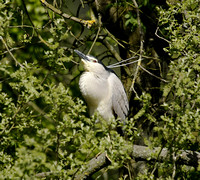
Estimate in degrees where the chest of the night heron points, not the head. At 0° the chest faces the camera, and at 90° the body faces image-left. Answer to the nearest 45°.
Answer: approximately 45°
